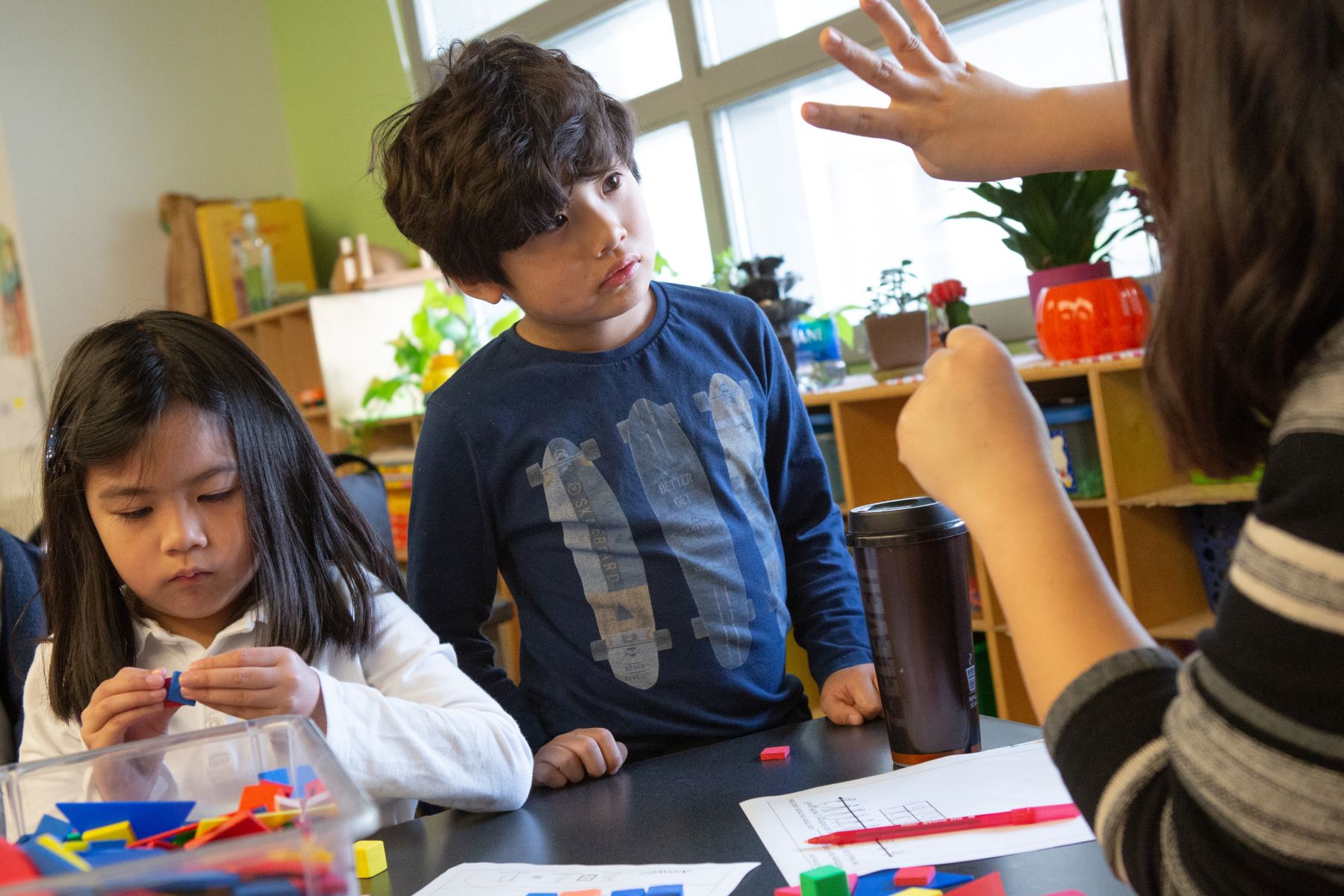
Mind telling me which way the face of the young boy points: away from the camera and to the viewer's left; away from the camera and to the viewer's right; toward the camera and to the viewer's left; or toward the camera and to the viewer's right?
toward the camera and to the viewer's right

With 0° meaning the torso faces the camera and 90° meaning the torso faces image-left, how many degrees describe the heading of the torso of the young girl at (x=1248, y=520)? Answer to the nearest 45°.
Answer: approximately 135°

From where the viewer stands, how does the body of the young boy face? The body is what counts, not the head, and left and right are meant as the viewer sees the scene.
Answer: facing the viewer and to the right of the viewer

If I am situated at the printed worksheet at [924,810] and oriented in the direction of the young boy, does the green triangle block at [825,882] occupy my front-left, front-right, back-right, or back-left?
back-left

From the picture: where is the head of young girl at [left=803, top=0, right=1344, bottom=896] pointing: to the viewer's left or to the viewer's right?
to the viewer's left

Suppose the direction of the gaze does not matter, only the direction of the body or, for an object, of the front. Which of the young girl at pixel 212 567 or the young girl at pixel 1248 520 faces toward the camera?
the young girl at pixel 212 567

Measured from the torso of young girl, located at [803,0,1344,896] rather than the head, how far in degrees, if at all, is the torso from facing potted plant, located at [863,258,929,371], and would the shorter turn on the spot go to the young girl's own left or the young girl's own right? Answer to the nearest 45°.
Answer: approximately 45° to the young girl's own right

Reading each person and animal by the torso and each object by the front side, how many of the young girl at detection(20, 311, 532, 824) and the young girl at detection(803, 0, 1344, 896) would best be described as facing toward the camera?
1

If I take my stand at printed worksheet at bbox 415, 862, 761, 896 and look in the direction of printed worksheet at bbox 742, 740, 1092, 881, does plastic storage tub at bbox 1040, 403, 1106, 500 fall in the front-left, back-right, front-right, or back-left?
front-left

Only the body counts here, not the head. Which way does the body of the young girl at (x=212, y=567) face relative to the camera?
toward the camera

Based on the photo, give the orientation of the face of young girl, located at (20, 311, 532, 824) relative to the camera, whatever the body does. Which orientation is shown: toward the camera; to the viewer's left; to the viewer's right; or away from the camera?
toward the camera

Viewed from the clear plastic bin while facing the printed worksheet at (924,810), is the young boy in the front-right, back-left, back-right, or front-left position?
front-left

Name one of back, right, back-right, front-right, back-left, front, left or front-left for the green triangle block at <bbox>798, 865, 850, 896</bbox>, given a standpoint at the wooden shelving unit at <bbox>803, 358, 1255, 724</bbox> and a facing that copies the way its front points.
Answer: front-left

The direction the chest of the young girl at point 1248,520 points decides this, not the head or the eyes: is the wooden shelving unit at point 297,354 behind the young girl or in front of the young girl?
in front

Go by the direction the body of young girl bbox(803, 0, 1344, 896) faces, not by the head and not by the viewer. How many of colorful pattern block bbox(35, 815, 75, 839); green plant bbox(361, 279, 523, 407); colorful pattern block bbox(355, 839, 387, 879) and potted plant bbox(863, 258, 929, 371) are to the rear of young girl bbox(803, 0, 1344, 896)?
0
